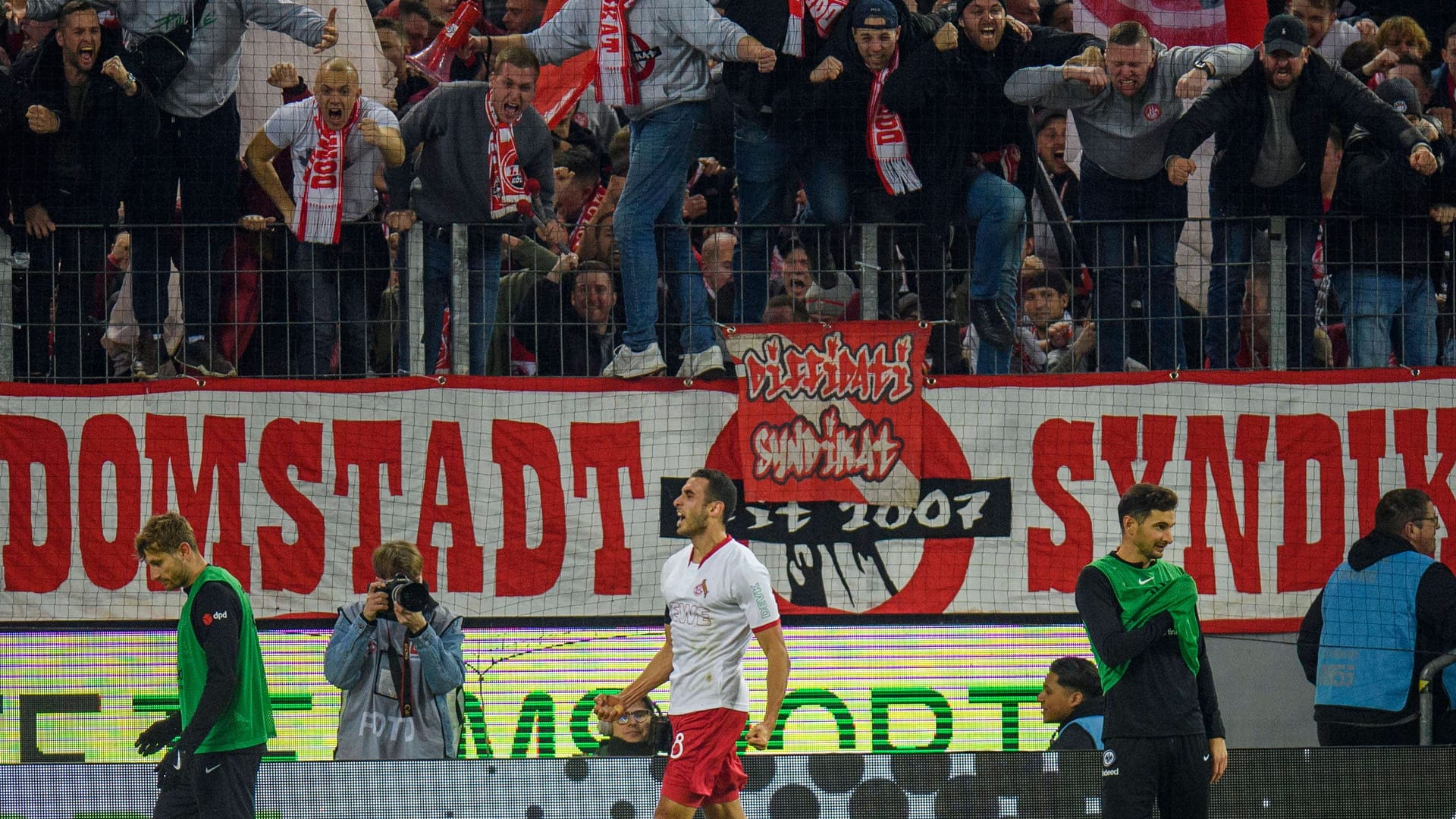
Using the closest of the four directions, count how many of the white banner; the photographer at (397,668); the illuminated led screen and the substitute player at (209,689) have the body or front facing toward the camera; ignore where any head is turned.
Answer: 3

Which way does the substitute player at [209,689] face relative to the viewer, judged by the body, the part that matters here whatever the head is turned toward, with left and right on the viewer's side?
facing to the left of the viewer

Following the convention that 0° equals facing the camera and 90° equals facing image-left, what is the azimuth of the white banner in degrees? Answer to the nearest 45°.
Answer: approximately 0°

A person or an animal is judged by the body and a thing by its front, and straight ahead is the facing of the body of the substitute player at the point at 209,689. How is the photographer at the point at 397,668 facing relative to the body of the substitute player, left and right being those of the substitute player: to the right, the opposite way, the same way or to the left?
to the left

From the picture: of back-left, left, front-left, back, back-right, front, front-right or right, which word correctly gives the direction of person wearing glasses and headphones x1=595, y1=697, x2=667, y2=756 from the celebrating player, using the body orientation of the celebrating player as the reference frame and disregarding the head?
back-right

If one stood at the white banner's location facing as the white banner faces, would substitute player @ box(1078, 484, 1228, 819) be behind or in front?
in front

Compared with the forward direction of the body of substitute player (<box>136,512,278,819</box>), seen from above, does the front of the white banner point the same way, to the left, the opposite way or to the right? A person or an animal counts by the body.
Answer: to the left

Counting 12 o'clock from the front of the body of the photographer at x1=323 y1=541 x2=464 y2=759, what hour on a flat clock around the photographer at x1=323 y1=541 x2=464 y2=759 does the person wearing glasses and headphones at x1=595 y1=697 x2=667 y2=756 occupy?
the person wearing glasses and headphones at x1=595 y1=697 x2=667 y2=756 is roughly at 8 o'clock from the photographer at x1=323 y1=541 x2=464 y2=759.

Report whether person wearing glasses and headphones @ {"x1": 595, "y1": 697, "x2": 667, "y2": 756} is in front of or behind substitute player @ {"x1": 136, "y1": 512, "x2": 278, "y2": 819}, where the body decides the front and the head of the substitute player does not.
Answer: behind
